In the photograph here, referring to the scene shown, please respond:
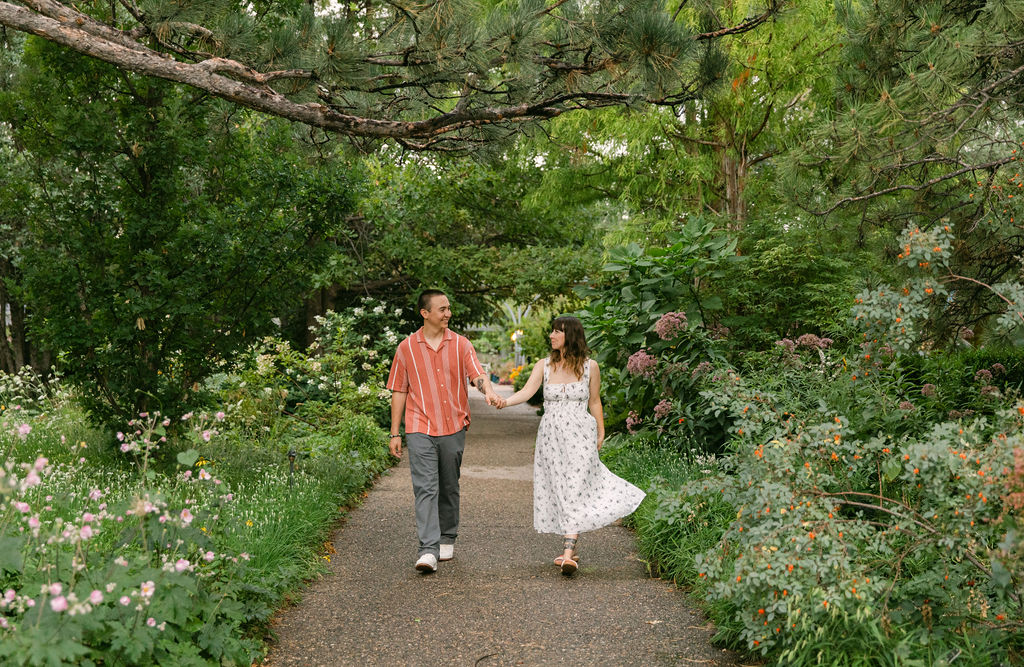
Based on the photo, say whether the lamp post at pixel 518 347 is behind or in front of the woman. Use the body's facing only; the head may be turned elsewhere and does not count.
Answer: behind

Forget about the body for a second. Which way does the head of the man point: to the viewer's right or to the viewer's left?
to the viewer's right

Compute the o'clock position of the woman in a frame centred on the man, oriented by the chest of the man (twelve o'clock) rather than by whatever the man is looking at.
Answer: The woman is roughly at 9 o'clock from the man.

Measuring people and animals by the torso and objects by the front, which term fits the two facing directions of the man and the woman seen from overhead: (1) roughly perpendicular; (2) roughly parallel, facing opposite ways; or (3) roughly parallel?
roughly parallel

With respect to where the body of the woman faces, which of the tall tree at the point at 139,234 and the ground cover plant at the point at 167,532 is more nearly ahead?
the ground cover plant

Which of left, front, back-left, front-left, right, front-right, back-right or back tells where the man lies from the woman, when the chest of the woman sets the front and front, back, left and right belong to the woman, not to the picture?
right

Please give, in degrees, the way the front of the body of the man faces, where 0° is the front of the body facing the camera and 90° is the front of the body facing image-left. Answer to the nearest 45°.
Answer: approximately 0°

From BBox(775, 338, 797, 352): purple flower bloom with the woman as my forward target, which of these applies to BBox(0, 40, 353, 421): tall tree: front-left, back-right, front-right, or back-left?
front-right

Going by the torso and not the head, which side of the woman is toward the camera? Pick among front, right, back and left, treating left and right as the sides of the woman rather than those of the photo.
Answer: front

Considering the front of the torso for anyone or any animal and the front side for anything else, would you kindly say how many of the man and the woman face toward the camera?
2
